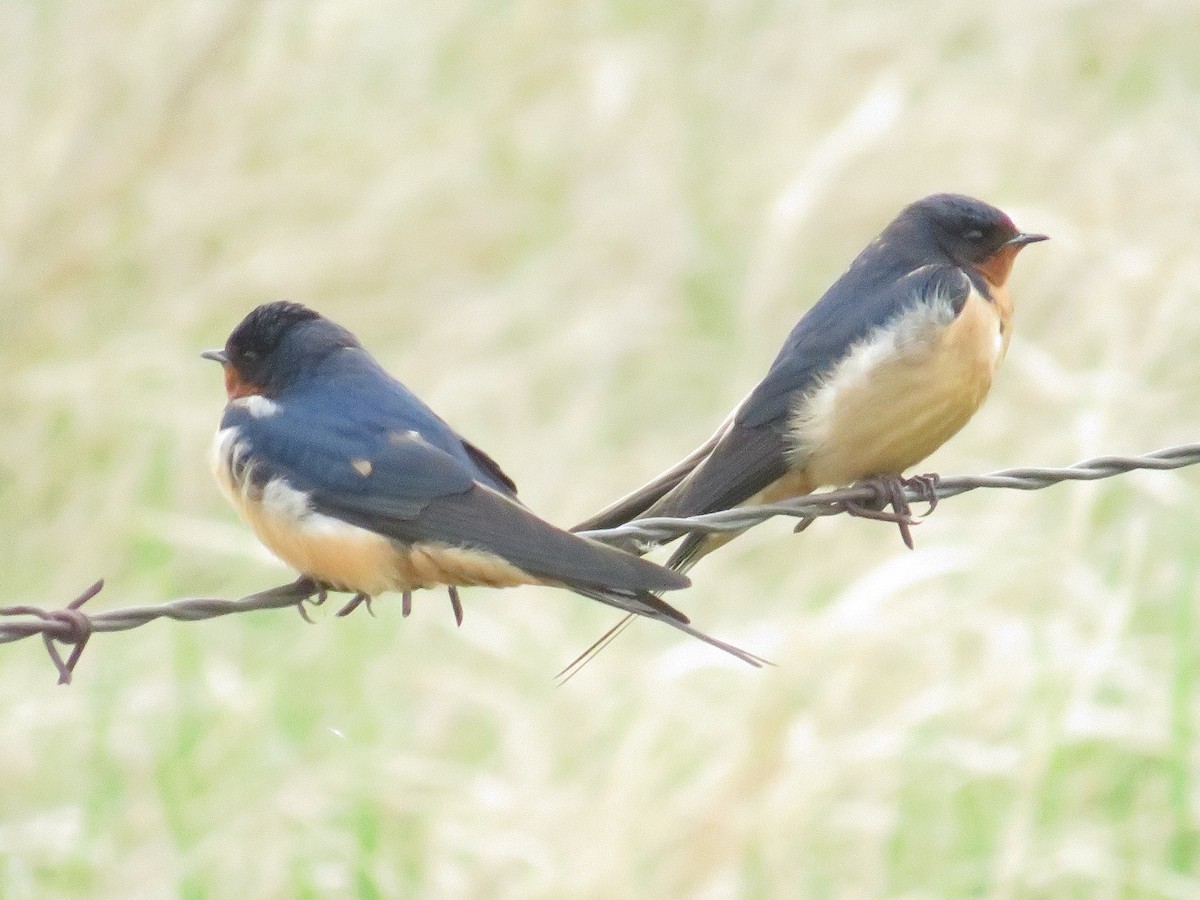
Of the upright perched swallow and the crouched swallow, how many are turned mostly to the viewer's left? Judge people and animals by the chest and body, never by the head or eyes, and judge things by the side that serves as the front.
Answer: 1

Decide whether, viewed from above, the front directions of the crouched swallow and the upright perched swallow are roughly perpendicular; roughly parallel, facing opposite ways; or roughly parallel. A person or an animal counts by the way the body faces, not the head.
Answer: roughly parallel, facing opposite ways

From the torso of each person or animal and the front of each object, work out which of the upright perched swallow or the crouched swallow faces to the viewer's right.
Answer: the upright perched swallow

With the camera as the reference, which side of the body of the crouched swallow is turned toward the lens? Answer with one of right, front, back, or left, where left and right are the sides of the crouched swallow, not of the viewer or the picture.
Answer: left

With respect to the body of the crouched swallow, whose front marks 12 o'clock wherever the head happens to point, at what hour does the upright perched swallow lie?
The upright perched swallow is roughly at 5 o'clock from the crouched swallow.

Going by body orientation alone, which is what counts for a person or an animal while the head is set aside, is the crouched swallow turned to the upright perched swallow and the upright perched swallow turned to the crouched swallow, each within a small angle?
no

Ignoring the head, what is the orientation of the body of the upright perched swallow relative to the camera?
to the viewer's right

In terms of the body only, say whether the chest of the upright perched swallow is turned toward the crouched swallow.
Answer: no
